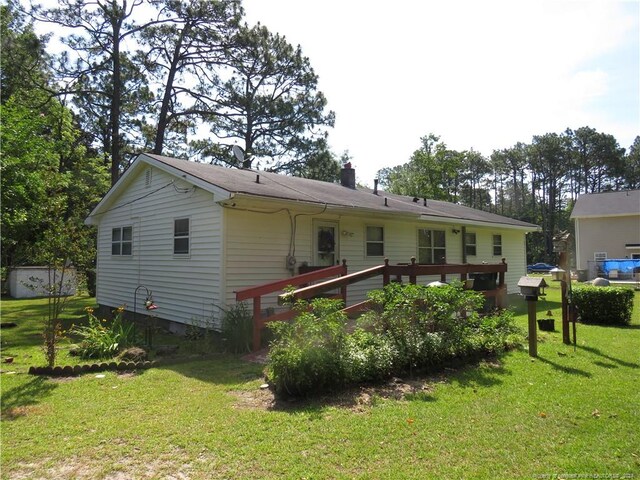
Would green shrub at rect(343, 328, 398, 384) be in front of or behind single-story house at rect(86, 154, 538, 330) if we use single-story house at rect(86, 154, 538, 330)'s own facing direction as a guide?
in front

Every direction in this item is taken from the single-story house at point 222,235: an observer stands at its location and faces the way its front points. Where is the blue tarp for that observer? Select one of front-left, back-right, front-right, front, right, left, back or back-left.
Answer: left

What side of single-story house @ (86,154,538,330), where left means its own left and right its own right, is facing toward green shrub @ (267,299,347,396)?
front

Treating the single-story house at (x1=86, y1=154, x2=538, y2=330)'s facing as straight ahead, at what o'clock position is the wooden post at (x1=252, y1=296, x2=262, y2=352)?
The wooden post is roughly at 1 o'clock from the single-story house.

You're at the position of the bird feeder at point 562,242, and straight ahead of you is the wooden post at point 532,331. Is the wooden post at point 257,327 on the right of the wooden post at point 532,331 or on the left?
right

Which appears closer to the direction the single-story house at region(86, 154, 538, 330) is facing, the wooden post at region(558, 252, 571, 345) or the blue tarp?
the wooden post

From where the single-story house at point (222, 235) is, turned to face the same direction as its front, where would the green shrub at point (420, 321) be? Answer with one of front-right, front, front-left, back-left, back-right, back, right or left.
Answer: front
